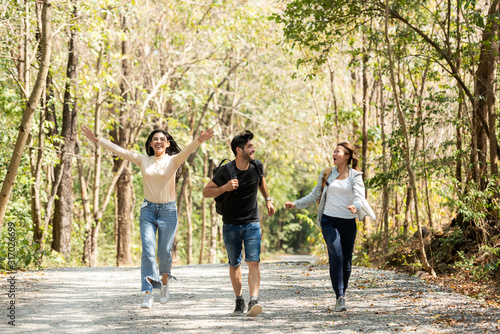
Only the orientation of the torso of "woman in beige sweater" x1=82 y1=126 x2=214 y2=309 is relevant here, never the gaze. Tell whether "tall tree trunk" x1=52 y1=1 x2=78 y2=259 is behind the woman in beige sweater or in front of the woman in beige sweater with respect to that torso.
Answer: behind

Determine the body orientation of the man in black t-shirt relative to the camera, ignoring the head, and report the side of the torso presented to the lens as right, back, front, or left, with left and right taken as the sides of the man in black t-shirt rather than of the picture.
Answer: front

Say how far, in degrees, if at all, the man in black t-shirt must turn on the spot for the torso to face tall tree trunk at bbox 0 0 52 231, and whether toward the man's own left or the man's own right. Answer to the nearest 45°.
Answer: approximately 135° to the man's own right

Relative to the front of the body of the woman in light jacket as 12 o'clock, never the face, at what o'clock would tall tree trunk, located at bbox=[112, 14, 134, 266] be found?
The tall tree trunk is roughly at 5 o'clock from the woman in light jacket.

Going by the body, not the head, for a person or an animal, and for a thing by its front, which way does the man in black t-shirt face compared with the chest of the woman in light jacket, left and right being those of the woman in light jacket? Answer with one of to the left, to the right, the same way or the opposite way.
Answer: the same way

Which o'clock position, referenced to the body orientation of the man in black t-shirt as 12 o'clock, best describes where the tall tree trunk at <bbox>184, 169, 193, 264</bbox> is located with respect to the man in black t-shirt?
The tall tree trunk is roughly at 6 o'clock from the man in black t-shirt.

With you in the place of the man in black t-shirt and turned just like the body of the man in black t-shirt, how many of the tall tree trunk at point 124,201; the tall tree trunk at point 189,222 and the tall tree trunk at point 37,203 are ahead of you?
0

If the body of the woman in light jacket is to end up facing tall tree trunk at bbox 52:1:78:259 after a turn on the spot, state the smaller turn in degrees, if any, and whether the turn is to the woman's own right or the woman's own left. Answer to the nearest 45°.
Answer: approximately 135° to the woman's own right

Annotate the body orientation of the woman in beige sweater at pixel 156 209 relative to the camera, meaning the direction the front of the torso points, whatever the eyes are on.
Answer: toward the camera

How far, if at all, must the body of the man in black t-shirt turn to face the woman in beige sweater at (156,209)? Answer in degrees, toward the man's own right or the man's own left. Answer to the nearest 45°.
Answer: approximately 90° to the man's own right

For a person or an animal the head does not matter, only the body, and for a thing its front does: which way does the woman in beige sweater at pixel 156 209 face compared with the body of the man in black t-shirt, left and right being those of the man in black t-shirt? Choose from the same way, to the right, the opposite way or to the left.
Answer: the same way

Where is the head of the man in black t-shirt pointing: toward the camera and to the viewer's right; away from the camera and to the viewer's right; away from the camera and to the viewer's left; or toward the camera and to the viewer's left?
toward the camera and to the viewer's right

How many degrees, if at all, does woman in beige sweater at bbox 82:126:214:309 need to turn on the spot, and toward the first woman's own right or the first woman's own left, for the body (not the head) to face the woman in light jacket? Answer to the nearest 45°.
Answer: approximately 90° to the first woman's own left

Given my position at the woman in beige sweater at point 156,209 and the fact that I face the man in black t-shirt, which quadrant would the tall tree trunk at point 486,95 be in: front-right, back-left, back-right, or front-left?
front-left
